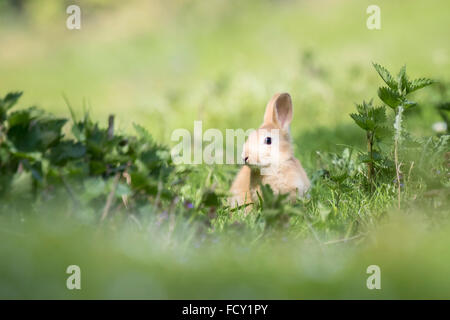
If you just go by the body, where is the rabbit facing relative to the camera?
to the viewer's left

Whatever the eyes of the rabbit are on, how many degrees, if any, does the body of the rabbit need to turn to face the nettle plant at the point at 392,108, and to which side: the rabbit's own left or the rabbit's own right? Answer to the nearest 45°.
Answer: approximately 135° to the rabbit's own left

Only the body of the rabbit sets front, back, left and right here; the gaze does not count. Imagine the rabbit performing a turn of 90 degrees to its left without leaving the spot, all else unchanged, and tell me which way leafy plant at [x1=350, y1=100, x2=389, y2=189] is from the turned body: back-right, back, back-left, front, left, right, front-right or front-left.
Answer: front-left
